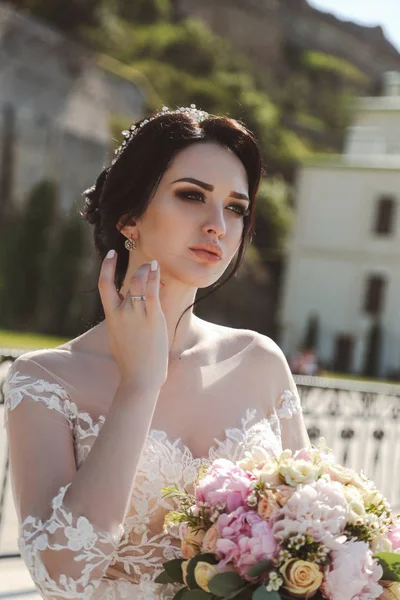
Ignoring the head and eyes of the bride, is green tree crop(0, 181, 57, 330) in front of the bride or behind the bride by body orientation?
behind

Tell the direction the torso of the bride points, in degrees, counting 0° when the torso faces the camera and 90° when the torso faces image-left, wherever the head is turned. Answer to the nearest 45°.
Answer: approximately 315°

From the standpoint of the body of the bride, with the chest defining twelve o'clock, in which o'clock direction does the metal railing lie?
The metal railing is roughly at 8 o'clock from the bride.

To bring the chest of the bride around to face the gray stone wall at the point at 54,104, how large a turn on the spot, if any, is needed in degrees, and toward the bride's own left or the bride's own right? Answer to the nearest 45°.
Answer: approximately 135° to the bride's own left

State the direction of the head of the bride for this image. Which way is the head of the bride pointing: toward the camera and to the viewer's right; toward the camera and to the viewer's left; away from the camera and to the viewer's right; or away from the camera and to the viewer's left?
toward the camera and to the viewer's right

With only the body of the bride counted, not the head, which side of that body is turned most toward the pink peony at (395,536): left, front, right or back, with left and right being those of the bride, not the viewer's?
front

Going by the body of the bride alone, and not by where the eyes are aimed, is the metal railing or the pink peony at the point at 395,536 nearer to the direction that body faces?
the pink peony
